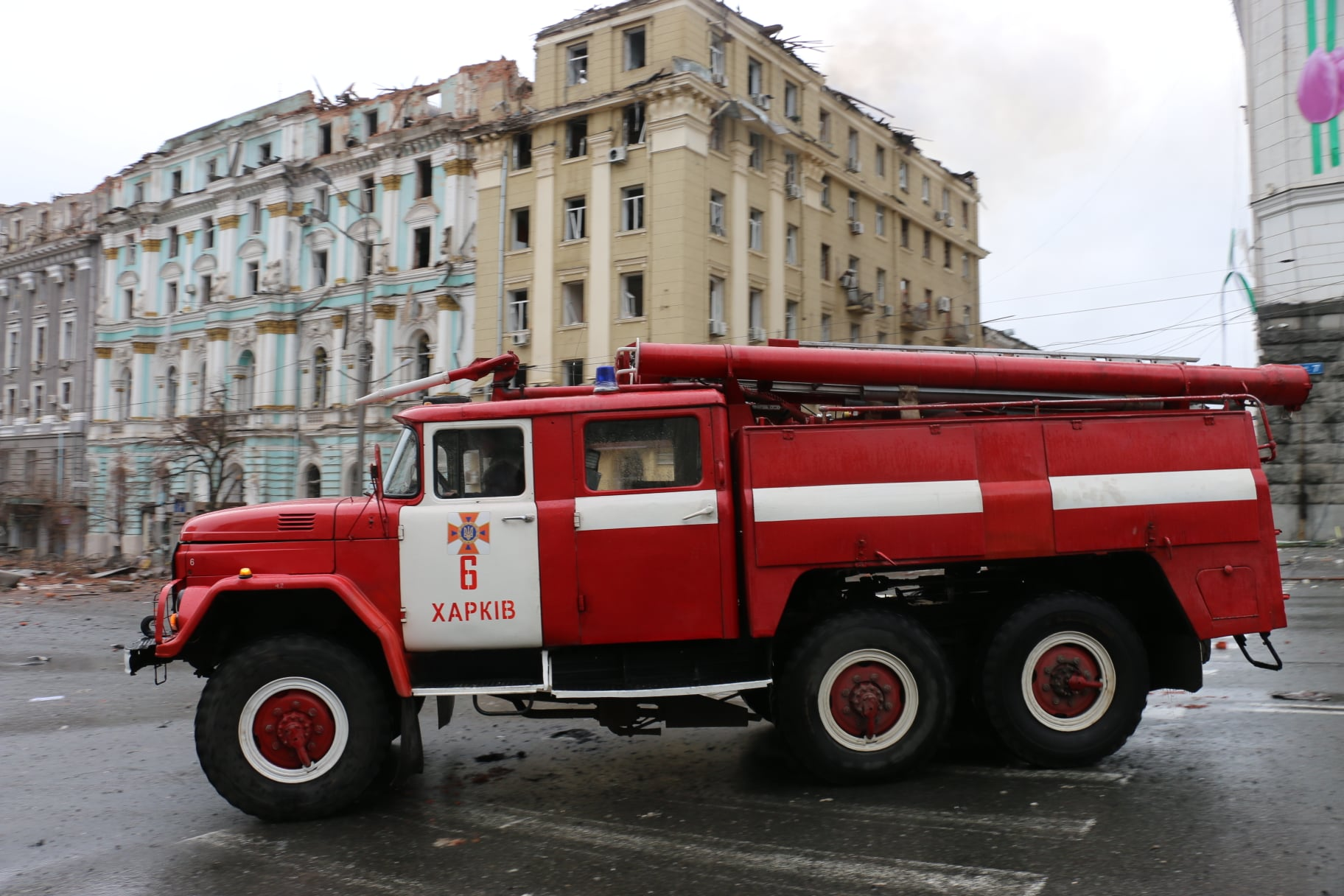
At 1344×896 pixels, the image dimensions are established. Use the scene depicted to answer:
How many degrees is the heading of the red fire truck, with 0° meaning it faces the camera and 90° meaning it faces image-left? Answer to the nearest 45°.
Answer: approximately 90°

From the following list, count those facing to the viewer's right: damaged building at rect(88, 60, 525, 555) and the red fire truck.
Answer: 0

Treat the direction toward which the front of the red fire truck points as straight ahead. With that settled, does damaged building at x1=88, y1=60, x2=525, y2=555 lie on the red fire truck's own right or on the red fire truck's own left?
on the red fire truck's own right

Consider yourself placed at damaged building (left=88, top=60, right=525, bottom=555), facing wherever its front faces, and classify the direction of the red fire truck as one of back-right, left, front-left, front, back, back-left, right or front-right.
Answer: front-left

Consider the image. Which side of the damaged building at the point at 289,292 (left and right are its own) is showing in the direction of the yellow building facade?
left

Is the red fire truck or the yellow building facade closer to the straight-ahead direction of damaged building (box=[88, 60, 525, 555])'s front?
the red fire truck

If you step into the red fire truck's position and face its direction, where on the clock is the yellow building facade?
The yellow building facade is roughly at 3 o'clock from the red fire truck.

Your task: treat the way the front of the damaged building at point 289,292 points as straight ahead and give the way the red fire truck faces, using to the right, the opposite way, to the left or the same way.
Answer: to the right

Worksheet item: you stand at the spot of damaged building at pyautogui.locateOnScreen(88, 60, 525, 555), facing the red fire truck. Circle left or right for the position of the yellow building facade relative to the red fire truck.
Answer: left

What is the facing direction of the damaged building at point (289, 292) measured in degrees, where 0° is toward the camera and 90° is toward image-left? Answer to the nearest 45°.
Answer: approximately 45°
